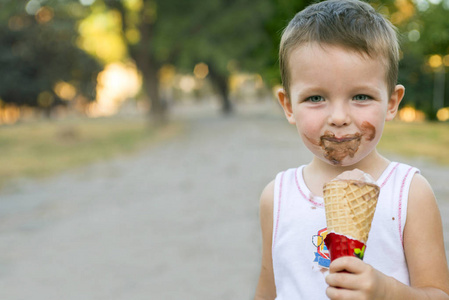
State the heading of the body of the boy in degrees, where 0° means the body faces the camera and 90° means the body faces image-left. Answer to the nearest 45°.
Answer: approximately 0°

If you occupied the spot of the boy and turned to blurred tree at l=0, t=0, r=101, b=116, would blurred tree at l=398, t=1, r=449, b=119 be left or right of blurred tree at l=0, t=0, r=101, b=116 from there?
right

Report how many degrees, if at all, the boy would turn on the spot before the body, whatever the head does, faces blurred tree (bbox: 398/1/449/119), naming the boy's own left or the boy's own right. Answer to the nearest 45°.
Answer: approximately 180°

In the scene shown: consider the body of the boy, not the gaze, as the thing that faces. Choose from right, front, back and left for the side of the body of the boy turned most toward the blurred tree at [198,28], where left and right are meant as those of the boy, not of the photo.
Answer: back

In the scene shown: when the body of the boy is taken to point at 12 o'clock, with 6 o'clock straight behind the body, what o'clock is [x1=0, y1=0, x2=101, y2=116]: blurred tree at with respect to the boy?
The blurred tree is roughly at 5 o'clock from the boy.
